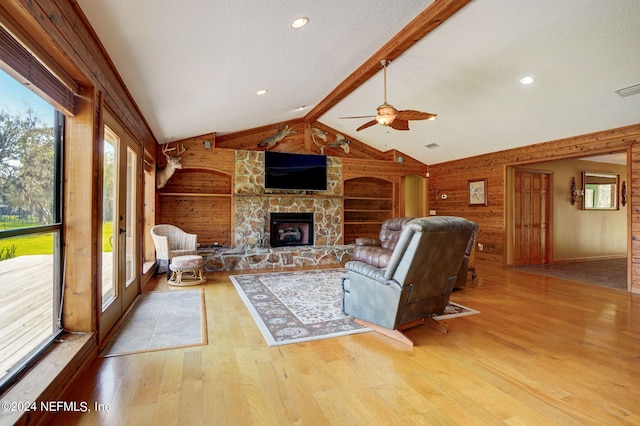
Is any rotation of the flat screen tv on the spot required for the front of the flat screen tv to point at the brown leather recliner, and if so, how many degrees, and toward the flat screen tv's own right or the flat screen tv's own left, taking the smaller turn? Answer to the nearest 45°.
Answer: approximately 45° to the flat screen tv's own left

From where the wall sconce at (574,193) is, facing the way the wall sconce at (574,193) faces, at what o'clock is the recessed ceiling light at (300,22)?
The recessed ceiling light is roughly at 2 o'clock from the wall sconce.

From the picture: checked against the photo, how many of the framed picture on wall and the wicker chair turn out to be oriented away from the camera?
0

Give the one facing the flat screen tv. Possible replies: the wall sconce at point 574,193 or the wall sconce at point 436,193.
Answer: the wall sconce at point 436,193

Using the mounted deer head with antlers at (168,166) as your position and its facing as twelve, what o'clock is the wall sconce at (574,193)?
The wall sconce is roughly at 11 o'clock from the mounted deer head with antlers.

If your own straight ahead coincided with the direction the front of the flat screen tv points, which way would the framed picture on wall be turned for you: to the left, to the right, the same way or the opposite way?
to the right

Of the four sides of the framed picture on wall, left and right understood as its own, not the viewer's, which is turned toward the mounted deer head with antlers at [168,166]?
front

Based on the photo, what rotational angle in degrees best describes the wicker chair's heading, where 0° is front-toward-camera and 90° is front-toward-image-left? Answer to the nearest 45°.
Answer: approximately 315°

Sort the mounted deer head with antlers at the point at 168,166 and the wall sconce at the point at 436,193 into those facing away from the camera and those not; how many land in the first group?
0

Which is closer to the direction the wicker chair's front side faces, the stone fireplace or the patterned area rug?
the patterned area rug

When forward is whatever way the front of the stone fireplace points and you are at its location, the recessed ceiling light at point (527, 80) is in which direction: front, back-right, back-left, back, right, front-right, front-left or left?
front-left

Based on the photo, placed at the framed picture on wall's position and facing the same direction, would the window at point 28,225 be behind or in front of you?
in front
